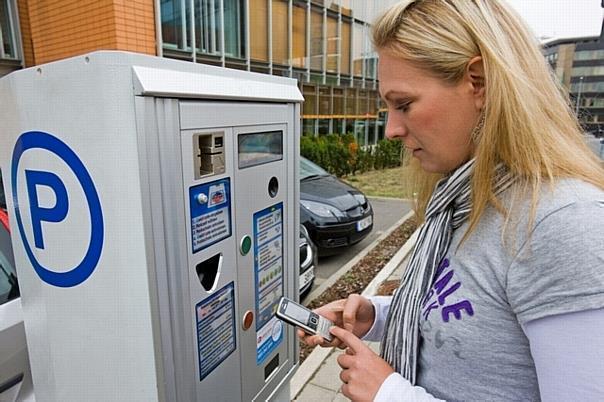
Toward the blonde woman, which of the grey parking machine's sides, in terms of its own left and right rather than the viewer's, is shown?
front

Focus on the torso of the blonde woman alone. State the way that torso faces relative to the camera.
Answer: to the viewer's left

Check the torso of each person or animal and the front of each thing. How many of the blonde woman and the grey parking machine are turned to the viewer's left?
1

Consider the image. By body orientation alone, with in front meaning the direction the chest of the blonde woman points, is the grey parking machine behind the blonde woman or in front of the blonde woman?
in front

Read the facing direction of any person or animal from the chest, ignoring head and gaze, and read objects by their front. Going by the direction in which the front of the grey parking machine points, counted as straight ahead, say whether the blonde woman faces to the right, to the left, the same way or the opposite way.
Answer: the opposite way

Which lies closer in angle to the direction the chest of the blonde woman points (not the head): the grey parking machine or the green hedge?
the grey parking machine

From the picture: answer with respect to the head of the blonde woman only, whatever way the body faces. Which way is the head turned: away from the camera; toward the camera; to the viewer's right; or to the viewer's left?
to the viewer's left

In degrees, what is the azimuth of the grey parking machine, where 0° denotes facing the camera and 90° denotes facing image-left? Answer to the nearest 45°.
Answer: approximately 315°

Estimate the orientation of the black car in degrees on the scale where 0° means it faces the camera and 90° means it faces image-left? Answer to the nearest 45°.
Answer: approximately 315°

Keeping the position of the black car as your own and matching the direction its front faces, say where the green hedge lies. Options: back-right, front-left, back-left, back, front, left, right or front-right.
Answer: back-left

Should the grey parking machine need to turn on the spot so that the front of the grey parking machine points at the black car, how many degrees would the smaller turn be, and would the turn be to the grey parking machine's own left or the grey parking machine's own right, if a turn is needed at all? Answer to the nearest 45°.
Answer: approximately 90° to the grey parking machine's own left
